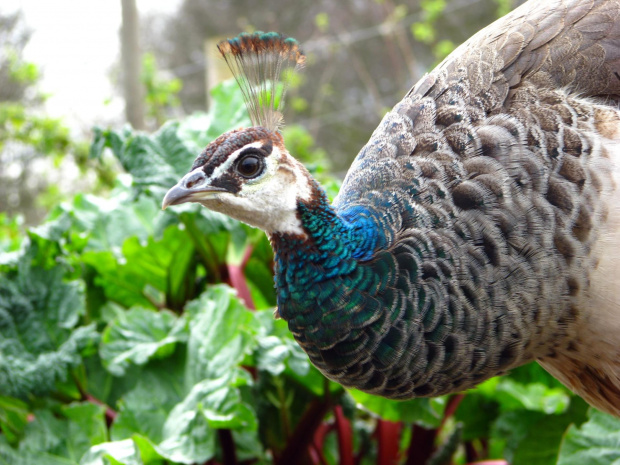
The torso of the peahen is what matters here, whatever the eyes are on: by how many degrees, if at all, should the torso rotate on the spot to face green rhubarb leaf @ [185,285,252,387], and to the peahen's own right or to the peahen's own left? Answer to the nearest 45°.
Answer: approximately 45° to the peahen's own right

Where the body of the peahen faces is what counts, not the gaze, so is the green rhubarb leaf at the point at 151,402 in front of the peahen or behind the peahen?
in front

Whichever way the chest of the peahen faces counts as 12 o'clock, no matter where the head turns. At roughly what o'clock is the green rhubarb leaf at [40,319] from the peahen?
The green rhubarb leaf is roughly at 1 o'clock from the peahen.

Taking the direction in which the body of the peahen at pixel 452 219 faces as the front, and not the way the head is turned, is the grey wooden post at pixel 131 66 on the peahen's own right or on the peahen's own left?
on the peahen's own right

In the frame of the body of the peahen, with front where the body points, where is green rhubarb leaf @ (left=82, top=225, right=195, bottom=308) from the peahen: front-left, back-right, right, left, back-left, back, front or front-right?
front-right

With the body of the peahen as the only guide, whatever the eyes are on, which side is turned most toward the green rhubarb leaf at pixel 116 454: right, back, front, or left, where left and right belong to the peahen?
front

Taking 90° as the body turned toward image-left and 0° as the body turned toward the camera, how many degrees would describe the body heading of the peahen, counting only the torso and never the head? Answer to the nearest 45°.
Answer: approximately 90°

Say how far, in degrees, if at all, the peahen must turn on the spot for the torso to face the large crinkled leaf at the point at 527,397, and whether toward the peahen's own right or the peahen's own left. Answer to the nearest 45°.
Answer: approximately 90° to the peahen's own right

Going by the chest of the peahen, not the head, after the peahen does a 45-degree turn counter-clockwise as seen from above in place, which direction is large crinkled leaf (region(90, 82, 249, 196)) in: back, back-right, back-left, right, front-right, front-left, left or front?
right
